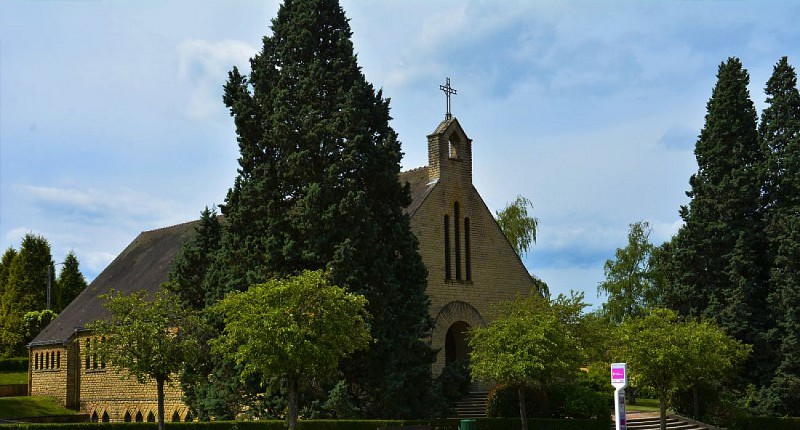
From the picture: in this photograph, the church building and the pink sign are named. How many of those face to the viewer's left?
0

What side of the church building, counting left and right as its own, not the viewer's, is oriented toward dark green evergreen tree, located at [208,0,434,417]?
right

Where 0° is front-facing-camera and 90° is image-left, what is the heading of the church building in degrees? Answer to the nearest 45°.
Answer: approximately 315°

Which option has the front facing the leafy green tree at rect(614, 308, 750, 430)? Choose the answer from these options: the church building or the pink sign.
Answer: the church building

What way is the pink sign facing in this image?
toward the camera

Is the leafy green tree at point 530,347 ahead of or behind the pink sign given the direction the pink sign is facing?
behind

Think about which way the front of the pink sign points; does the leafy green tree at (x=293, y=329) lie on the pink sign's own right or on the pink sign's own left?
on the pink sign's own right

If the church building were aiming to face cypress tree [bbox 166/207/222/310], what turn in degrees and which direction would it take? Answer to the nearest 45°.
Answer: approximately 135° to its right

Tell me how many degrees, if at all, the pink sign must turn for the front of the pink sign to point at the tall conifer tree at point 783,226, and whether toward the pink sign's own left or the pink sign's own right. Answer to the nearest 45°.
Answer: approximately 180°

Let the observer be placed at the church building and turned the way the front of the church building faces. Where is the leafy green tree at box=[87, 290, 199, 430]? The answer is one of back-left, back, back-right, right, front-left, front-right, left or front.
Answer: right

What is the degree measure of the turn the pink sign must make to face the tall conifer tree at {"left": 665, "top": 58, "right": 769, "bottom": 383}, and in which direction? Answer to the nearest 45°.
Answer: approximately 180°
